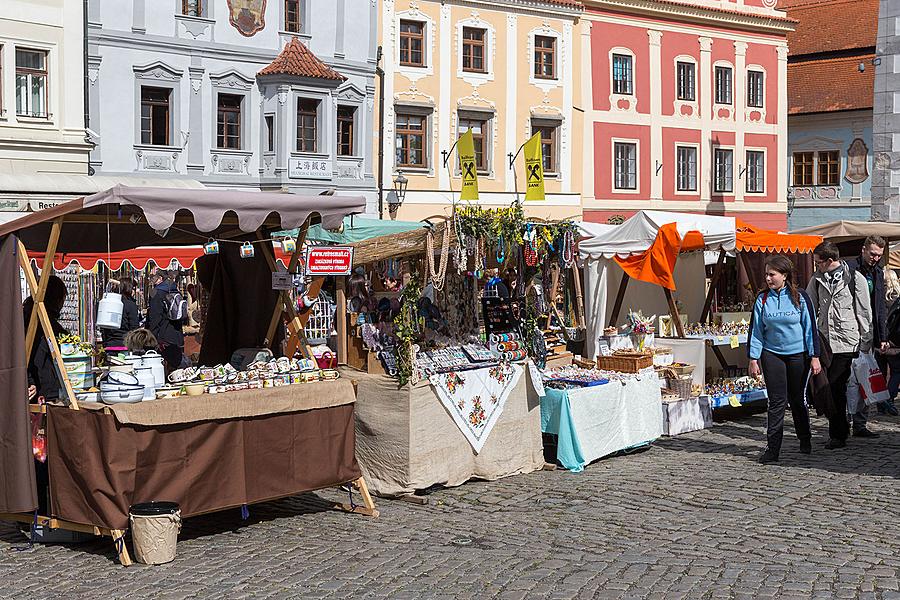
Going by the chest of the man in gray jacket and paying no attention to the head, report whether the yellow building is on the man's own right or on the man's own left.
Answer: on the man's own right

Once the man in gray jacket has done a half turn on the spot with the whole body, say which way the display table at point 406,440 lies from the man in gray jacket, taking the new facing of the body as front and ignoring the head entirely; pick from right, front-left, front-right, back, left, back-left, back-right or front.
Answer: back

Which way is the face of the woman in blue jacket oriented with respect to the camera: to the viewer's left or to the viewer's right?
to the viewer's left

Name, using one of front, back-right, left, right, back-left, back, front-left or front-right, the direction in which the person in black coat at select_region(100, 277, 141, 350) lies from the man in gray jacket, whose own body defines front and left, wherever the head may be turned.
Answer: front-right

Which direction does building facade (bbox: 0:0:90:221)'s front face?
toward the camera

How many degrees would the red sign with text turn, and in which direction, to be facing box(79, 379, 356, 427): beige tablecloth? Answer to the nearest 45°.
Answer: approximately 45° to its right

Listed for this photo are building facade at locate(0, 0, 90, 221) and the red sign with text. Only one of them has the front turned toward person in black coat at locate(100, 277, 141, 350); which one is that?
the building facade

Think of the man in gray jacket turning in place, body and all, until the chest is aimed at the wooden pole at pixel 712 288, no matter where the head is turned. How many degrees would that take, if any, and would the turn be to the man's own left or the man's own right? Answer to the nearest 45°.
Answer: approximately 90° to the man's own right

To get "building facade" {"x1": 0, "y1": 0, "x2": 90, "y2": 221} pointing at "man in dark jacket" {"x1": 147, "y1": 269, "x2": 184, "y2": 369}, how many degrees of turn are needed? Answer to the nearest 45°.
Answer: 0° — it already faces them

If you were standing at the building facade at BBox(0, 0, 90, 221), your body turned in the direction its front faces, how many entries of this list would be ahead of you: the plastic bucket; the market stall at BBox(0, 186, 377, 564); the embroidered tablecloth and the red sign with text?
4

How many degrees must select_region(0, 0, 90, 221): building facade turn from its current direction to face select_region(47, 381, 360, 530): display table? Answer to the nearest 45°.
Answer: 0° — it already faces it

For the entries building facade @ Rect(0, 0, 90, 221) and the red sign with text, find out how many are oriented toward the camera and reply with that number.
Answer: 2
